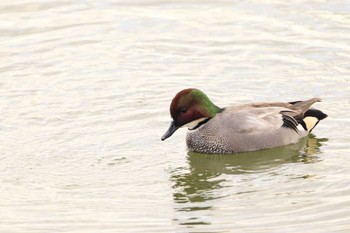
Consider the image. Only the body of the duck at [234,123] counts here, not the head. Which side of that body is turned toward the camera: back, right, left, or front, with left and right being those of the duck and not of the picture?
left
